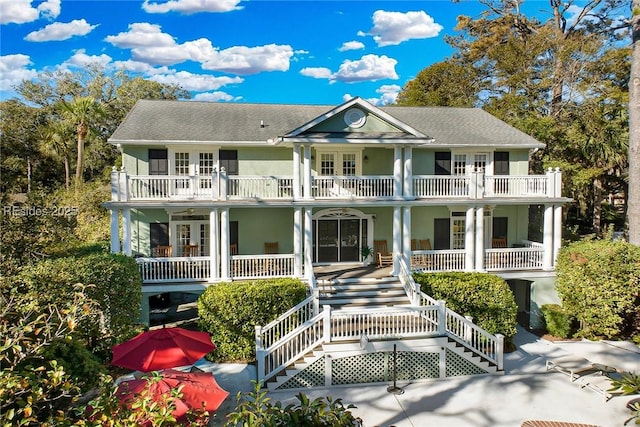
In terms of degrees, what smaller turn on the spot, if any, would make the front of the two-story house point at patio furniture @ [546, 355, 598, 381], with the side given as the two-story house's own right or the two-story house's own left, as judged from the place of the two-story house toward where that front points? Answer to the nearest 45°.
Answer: approximately 45° to the two-story house's own left

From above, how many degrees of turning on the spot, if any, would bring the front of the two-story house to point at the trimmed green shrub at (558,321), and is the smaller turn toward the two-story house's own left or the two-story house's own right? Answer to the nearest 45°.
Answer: approximately 90° to the two-story house's own left

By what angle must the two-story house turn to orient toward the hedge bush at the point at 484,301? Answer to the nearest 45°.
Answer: approximately 45° to its left

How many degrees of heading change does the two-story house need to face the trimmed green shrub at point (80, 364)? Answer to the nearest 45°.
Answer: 0° — it already faces it

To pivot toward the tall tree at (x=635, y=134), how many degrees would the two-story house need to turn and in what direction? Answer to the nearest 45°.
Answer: approximately 90° to its left

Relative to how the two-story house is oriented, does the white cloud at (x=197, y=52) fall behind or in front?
behind

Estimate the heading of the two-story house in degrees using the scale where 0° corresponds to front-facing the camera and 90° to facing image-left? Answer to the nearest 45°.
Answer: approximately 0°

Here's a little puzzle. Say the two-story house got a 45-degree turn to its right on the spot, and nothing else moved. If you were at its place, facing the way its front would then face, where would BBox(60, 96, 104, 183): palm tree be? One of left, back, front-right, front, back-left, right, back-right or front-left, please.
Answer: right

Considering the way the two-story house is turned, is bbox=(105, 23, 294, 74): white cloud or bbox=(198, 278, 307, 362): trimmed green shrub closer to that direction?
the trimmed green shrub

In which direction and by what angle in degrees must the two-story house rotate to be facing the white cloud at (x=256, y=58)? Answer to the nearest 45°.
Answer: approximately 180°
